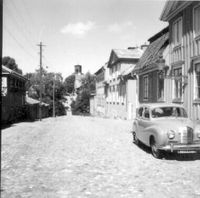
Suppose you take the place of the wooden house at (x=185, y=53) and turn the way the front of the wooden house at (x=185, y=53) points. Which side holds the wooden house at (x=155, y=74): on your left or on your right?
on your right

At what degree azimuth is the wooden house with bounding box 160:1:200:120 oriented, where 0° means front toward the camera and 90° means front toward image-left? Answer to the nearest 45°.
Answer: approximately 45°

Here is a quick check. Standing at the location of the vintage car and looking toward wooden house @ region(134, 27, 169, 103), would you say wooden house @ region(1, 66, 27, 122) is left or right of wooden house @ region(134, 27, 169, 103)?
left

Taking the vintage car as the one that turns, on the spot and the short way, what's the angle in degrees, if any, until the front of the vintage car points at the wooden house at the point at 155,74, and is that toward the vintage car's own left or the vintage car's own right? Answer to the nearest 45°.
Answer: approximately 135° to the vintage car's own left

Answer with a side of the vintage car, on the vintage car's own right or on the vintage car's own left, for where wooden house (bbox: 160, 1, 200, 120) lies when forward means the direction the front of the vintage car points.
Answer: on the vintage car's own left

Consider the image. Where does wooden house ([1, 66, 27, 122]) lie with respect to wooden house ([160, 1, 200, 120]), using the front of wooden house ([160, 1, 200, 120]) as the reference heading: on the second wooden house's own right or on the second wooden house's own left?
on the second wooden house's own right

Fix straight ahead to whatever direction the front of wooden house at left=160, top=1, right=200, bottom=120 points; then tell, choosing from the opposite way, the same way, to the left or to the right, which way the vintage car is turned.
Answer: to the left
